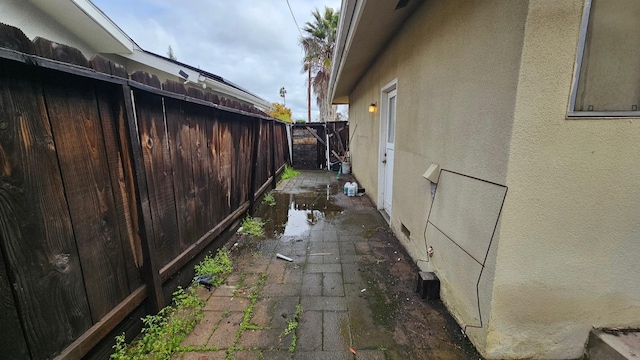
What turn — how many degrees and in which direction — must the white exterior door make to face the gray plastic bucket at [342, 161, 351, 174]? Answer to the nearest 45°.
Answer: approximately 90° to its right

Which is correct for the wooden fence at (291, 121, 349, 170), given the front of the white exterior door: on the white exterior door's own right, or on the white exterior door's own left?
on the white exterior door's own right

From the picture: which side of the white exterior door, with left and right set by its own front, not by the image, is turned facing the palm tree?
right

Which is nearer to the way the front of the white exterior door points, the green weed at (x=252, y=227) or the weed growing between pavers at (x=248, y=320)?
the green weed

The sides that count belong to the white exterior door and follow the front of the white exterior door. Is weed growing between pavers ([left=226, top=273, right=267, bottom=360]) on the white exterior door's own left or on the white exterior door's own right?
on the white exterior door's own left

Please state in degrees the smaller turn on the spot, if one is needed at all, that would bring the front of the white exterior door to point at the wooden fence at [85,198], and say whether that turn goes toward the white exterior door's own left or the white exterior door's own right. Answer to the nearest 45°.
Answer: approximately 45° to the white exterior door's own left

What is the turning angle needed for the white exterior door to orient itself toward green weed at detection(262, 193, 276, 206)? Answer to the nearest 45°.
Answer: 0° — it already faces it

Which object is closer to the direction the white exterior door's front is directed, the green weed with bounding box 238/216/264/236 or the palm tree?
the green weed

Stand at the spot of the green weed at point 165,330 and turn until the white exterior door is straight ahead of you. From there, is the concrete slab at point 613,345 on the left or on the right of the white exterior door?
right

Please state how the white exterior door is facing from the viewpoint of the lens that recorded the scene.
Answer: facing to the left of the viewer

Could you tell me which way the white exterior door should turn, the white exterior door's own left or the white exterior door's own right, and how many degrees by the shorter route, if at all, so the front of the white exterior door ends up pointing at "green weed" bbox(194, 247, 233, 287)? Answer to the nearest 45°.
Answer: approximately 45° to the white exterior door's own left
